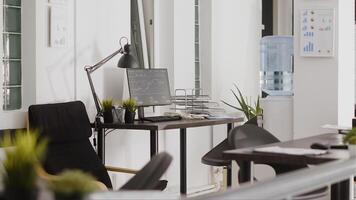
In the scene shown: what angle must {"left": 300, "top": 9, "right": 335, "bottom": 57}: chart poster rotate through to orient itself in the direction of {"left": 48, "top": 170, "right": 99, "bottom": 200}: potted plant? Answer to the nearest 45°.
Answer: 0° — it already faces it

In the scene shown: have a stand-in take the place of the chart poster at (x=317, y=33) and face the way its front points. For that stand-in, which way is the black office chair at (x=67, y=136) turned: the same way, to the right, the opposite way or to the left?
to the left

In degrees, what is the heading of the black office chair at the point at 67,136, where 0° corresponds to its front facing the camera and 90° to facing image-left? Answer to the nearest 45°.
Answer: approximately 315°

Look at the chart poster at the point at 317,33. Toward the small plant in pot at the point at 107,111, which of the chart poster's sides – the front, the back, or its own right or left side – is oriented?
right

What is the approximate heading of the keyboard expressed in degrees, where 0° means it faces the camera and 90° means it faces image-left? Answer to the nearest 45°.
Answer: approximately 0°

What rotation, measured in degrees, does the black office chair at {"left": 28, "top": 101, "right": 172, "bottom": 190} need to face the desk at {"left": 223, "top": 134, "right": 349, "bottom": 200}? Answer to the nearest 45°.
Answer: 0° — it already faces it

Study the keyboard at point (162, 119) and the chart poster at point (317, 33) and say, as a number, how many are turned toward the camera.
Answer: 2
